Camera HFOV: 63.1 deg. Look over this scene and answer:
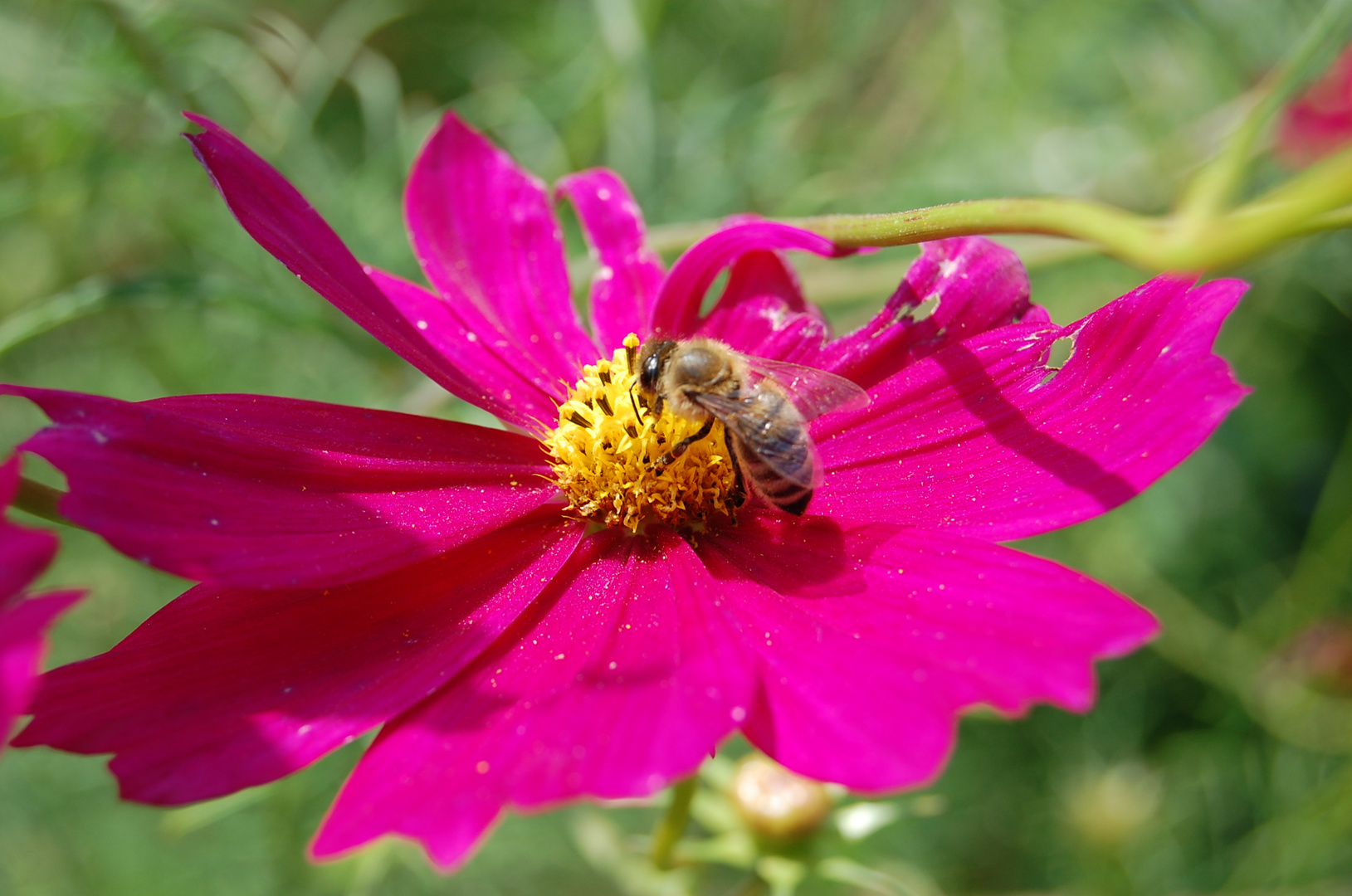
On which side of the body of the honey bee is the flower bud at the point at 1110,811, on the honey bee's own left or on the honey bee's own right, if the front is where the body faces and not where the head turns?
on the honey bee's own right

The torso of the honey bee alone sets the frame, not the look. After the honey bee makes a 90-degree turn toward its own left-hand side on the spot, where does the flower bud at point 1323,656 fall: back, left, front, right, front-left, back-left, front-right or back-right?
back-left

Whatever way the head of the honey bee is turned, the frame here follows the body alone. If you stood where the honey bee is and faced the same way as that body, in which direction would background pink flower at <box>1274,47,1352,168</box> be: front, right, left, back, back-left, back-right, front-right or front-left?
back-right

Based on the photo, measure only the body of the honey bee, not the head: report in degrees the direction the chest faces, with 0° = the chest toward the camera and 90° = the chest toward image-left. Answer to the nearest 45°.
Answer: approximately 90°
